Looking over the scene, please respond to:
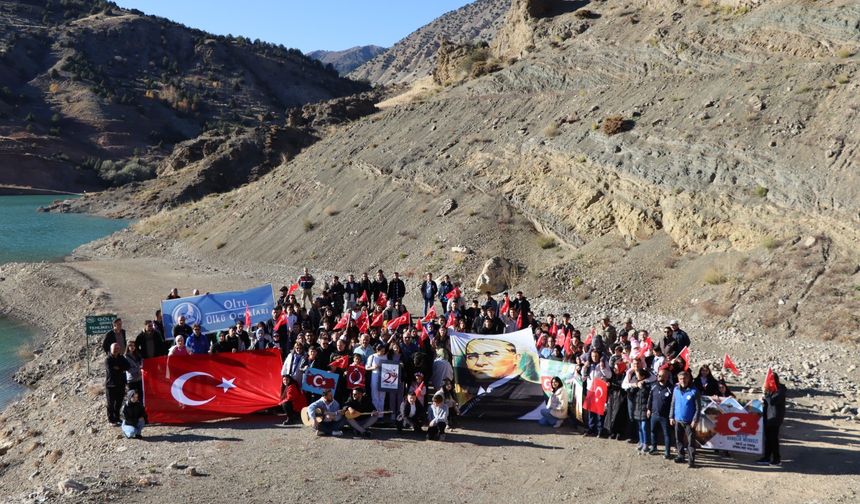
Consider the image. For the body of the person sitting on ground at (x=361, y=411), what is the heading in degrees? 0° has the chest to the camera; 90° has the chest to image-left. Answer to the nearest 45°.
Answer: approximately 0°

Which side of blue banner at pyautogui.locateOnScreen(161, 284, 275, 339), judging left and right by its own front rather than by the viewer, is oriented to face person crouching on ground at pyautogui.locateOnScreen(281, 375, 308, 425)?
front

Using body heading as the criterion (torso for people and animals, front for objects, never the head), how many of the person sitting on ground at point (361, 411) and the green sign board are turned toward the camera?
2

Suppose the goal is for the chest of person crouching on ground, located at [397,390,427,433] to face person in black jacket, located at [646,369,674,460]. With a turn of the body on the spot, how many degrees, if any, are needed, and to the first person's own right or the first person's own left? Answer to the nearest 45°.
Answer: approximately 90° to the first person's own left

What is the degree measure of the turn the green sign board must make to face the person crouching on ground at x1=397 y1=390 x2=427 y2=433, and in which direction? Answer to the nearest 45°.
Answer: approximately 45° to its left

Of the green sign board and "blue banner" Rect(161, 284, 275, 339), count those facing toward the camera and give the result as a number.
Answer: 2

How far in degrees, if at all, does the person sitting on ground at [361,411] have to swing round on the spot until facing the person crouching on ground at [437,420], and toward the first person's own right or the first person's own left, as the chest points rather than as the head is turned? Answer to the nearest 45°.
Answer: approximately 90° to the first person's own left

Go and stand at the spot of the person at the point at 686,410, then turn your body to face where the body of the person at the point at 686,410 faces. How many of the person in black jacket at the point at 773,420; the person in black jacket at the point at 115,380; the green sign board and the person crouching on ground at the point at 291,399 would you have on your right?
3

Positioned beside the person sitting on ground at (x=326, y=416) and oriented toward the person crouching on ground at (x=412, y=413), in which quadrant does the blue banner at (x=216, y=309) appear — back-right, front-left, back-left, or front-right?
back-left

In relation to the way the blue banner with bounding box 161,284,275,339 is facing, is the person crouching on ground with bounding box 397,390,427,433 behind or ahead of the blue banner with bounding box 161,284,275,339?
ahead

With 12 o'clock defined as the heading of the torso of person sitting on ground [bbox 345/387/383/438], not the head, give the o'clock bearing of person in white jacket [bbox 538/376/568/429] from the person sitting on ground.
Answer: The person in white jacket is roughly at 9 o'clock from the person sitting on ground.

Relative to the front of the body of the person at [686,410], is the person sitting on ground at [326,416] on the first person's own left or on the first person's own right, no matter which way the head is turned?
on the first person's own right

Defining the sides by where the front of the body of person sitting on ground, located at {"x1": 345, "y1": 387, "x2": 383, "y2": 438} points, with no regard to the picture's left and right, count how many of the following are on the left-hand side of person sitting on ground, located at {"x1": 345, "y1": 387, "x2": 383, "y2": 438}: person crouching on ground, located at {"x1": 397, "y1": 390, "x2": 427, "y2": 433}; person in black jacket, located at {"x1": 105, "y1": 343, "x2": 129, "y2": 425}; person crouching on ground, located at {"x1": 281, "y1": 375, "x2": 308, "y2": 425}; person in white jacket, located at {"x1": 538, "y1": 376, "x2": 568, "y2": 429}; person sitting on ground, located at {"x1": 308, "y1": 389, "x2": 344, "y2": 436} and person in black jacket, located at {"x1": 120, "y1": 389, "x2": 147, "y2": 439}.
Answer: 2
